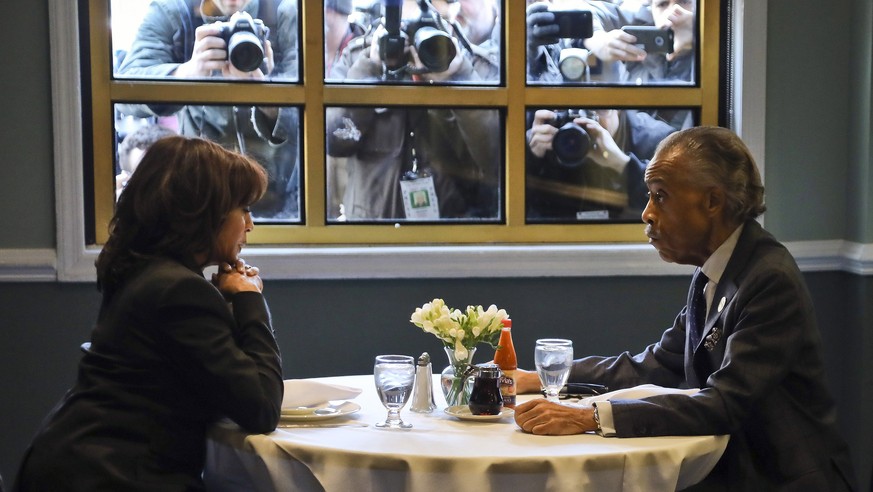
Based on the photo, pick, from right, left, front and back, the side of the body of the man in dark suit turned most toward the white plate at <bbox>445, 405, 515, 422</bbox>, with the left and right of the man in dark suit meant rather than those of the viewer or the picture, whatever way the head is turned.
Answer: front

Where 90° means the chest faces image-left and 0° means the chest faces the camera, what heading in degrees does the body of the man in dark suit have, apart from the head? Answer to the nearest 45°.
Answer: approximately 90°

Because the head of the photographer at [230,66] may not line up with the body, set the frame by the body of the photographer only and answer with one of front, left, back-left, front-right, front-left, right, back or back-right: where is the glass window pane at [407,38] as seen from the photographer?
left

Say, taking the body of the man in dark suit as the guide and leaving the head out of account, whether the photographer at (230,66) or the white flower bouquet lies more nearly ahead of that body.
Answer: the white flower bouquet

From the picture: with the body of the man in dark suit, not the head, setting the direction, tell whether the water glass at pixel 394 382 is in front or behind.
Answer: in front

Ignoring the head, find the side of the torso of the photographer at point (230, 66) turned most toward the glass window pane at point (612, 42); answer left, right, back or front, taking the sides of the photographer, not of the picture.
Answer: left

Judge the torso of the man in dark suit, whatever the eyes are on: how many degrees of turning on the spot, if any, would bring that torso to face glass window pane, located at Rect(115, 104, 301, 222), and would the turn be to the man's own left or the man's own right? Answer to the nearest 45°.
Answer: approximately 45° to the man's own right

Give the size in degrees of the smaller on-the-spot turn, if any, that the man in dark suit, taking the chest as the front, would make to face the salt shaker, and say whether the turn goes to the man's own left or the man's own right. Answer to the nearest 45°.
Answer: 0° — they already face it

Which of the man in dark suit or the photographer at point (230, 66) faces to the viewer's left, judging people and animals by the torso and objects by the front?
the man in dark suit

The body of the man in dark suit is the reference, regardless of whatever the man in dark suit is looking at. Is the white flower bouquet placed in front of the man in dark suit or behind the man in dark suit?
in front

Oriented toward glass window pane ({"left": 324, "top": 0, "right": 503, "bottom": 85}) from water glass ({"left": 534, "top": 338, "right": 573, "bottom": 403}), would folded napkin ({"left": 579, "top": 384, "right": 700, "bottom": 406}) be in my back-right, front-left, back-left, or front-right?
back-right

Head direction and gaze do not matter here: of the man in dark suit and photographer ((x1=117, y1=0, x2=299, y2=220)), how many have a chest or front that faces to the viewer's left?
1

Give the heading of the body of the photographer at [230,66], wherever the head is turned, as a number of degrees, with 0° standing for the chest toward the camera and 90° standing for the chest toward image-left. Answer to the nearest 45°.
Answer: approximately 0°

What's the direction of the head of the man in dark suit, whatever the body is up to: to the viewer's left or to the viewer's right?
to the viewer's left

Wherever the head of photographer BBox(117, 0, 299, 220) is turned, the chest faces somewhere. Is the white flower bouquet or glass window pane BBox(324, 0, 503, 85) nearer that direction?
the white flower bouquet
